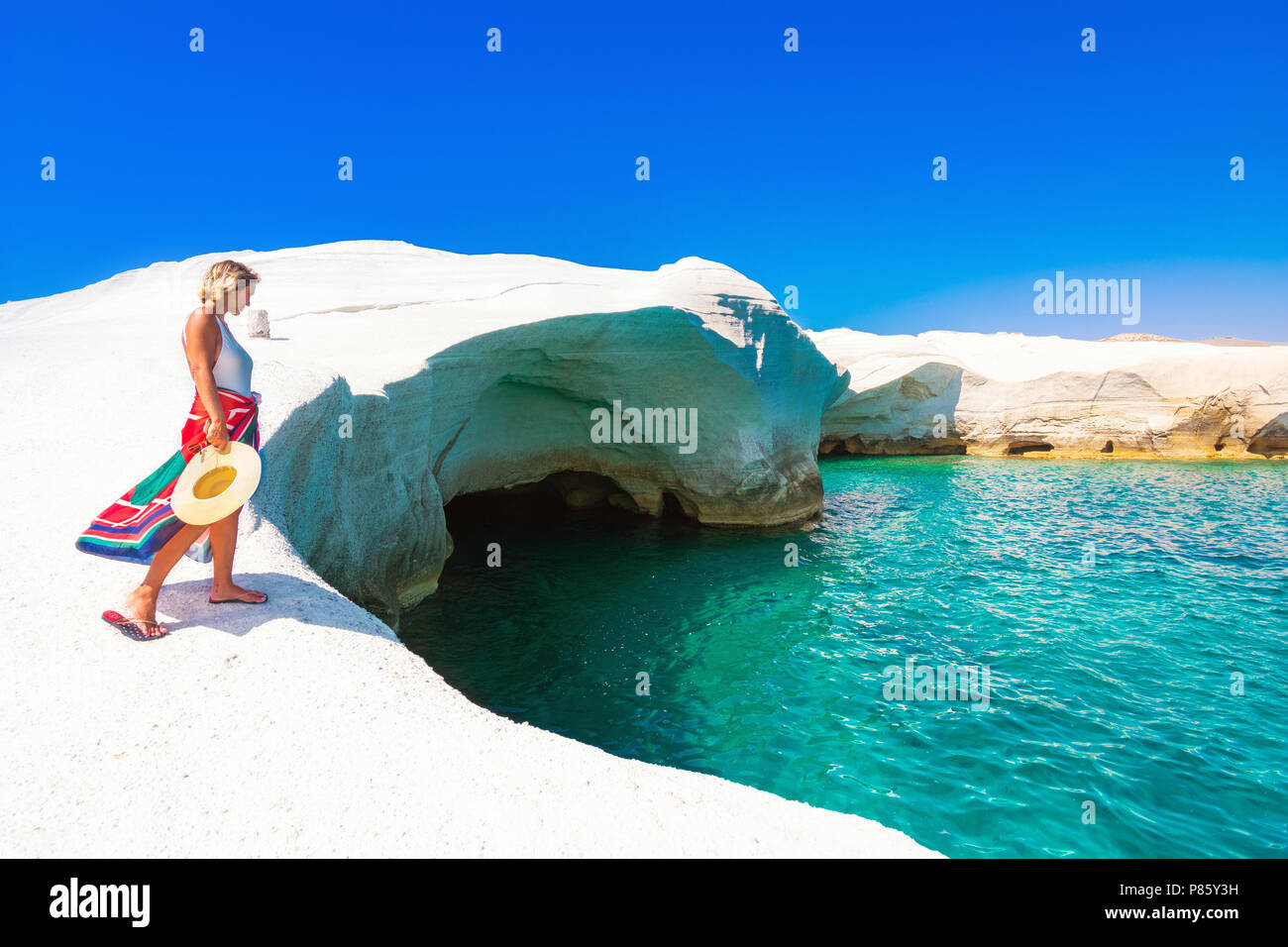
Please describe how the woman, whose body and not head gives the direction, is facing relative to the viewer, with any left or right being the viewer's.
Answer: facing to the right of the viewer

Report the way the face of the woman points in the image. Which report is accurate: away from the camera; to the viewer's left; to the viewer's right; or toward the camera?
to the viewer's right
